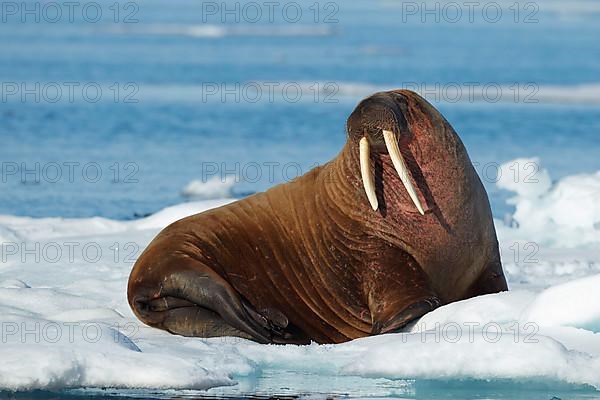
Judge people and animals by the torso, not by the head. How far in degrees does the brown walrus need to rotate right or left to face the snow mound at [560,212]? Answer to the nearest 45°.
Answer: approximately 90° to its left

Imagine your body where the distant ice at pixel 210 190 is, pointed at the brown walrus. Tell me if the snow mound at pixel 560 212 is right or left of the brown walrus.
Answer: left

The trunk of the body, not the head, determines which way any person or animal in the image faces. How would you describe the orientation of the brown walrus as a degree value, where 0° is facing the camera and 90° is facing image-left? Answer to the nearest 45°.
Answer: approximately 315°

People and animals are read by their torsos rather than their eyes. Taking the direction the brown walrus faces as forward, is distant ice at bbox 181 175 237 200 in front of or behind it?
behind

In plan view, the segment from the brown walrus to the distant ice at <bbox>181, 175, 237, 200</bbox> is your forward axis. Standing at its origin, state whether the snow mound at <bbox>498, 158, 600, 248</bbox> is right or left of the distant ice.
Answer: right
